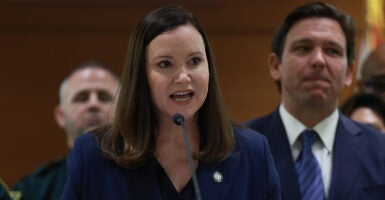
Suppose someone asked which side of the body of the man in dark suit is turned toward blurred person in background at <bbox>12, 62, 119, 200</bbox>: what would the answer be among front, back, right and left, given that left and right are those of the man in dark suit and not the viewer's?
right

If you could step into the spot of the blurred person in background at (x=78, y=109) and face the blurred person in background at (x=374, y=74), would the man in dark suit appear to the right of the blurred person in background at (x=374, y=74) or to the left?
right

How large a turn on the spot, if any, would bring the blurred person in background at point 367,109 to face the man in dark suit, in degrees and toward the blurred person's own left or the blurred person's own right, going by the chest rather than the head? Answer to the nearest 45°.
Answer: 0° — they already face them

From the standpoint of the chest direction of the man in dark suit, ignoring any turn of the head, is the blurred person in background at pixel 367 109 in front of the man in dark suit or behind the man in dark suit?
behind

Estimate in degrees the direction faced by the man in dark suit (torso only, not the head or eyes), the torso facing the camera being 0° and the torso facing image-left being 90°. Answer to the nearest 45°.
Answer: approximately 0°

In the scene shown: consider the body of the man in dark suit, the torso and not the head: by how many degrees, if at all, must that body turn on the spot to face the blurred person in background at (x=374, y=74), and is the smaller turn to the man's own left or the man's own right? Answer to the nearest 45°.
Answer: approximately 180°

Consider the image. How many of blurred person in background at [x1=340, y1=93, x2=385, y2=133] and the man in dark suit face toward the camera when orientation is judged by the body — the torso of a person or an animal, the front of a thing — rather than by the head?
2

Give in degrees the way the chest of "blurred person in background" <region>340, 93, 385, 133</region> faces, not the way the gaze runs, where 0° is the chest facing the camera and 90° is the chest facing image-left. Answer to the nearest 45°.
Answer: approximately 0°

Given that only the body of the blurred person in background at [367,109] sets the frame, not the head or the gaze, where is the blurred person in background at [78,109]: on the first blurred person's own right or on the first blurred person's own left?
on the first blurred person's own right
